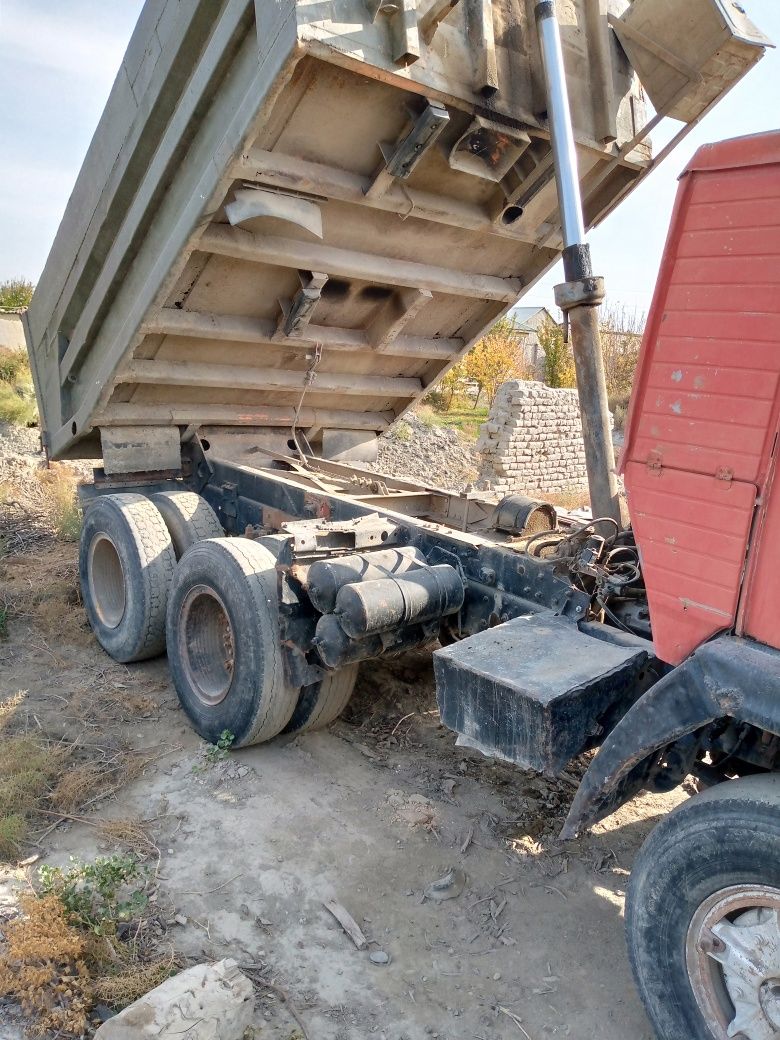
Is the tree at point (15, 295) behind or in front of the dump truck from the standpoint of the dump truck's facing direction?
behind

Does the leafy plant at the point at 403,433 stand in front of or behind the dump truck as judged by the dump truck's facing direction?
behind

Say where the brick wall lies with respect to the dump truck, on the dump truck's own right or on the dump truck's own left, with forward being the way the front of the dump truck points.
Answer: on the dump truck's own left

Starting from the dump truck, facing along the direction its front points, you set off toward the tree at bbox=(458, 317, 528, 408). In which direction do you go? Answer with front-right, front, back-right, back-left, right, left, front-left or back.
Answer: back-left

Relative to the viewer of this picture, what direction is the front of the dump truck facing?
facing the viewer and to the right of the viewer

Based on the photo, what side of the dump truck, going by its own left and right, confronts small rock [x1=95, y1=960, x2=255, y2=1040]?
right

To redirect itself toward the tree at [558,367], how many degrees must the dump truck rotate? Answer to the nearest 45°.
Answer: approximately 135° to its left

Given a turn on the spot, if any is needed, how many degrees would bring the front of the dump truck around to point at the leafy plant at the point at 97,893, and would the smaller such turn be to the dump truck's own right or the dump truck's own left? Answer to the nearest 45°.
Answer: approximately 90° to the dump truck's own right

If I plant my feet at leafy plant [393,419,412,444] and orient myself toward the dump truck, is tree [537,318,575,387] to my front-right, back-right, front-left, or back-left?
back-left
